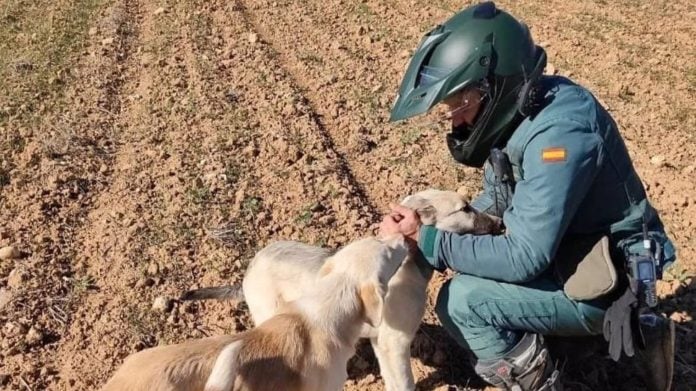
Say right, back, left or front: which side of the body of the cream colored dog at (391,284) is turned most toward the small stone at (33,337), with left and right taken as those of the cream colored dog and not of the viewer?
back

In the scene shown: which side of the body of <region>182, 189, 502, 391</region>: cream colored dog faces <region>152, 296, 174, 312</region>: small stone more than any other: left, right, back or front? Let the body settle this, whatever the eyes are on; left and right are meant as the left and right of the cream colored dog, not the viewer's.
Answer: back

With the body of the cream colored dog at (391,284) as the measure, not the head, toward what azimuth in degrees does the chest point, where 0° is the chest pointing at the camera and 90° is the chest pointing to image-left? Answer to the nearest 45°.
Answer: approximately 270°

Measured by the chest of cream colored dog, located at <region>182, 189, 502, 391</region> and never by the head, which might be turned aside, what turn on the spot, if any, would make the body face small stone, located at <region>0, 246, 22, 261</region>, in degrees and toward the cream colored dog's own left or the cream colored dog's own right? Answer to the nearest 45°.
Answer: approximately 135° to the cream colored dog's own left

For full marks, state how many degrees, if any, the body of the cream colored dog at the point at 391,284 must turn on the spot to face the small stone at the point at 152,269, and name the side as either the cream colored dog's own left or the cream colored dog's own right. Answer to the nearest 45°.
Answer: approximately 135° to the cream colored dog's own left

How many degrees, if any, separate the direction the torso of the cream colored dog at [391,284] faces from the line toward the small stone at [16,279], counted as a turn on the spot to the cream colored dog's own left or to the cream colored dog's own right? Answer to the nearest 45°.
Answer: approximately 180°

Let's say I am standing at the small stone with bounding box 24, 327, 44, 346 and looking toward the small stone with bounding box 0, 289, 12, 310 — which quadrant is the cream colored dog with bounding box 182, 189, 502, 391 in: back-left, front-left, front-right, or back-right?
back-right

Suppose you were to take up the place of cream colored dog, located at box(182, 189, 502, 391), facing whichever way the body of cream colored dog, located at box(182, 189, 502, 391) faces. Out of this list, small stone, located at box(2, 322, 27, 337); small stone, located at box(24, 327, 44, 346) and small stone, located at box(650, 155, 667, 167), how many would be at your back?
2

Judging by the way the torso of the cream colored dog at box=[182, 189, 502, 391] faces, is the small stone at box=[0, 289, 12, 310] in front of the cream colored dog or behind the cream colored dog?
behind
